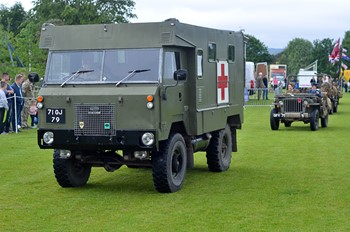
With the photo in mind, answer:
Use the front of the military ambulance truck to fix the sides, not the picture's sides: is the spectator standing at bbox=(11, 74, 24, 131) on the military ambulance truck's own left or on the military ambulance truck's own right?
on the military ambulance truck's own right

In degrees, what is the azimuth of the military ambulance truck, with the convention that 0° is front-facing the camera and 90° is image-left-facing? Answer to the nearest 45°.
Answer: approximately 45°

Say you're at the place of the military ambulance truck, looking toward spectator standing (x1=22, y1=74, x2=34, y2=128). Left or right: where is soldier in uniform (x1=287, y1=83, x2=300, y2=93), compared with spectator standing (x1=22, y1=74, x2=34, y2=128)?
right

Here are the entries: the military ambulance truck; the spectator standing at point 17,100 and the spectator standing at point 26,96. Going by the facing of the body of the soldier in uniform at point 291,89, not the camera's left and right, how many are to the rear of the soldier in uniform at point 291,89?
0

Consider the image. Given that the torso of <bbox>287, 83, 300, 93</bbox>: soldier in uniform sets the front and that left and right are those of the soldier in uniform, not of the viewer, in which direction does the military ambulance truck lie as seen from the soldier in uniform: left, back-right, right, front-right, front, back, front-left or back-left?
front-right

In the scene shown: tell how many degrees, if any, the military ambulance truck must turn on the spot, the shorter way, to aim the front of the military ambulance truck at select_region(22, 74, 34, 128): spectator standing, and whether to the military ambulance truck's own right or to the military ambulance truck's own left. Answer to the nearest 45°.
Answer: approximately 135° to the military ambulance truck's own right

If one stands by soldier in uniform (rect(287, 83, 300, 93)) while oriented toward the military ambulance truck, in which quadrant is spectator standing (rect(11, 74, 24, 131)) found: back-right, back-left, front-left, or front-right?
front-right

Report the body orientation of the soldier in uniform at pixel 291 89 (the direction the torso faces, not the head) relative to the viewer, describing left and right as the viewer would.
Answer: facing the viewer and to the left of the viewer

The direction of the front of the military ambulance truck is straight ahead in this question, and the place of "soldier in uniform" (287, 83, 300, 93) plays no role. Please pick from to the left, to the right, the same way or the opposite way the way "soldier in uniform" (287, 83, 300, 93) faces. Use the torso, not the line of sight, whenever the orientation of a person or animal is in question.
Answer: the same way
